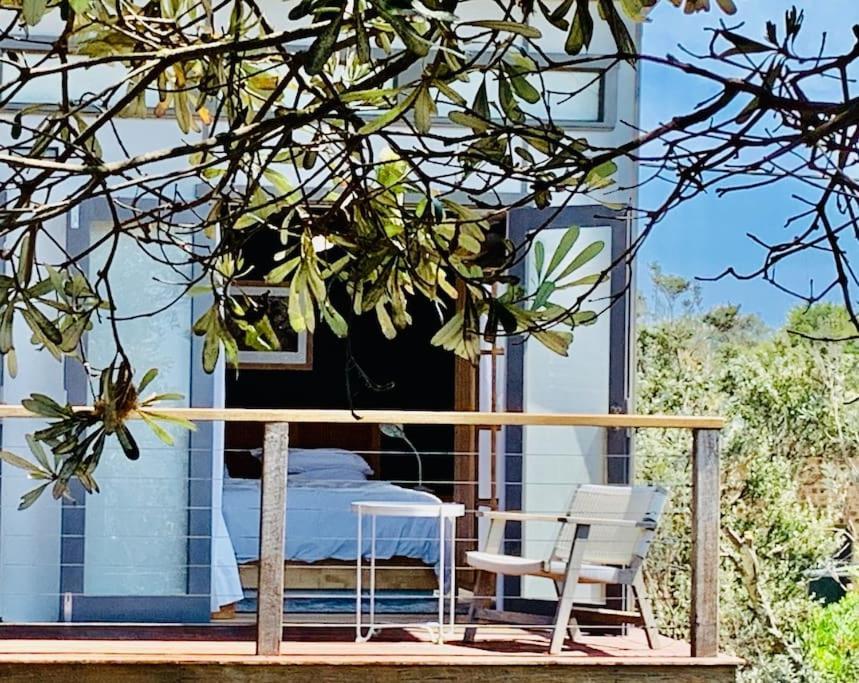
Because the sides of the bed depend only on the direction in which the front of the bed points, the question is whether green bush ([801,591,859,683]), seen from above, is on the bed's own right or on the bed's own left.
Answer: on the bed's own left

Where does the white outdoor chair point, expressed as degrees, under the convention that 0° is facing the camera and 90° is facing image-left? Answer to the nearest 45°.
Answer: approximately 45°

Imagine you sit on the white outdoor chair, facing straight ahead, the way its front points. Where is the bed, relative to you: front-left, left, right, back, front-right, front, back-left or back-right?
right

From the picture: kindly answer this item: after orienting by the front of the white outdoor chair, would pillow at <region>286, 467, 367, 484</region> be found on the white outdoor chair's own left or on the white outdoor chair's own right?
on the white outdoor chair's own right

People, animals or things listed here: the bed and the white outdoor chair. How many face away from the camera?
0

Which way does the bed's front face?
toward the camera

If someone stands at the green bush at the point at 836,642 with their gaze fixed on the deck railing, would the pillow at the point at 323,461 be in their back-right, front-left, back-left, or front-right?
front-right
